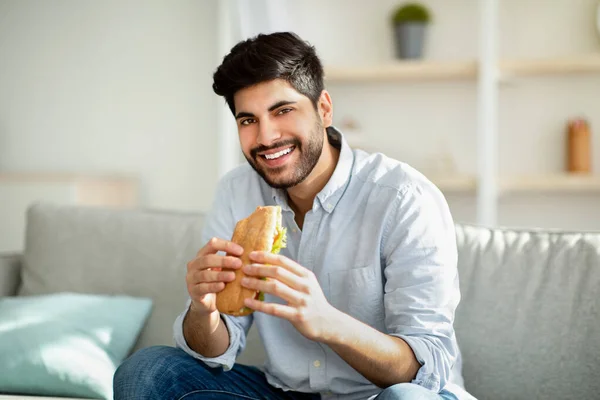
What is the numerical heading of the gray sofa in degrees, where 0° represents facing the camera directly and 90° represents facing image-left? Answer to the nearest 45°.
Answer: approximately 0°

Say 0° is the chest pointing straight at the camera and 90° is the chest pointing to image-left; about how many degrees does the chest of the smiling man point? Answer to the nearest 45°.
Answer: approximately 45°

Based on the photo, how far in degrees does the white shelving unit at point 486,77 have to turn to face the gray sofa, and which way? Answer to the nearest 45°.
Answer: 0° — it already faces it

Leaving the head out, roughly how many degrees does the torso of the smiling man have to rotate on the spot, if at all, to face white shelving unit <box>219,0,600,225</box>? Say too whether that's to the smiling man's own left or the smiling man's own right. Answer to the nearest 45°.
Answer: approximately 180°

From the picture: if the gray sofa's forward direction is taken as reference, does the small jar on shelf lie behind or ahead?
behind

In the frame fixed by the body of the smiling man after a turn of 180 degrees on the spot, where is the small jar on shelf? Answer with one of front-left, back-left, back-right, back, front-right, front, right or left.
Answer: front

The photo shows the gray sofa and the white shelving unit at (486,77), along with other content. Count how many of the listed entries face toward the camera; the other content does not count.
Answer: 2

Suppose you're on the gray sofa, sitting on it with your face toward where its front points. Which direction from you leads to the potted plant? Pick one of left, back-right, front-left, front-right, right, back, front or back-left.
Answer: back

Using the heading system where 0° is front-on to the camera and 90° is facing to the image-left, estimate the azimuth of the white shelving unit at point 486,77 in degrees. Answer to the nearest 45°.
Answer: approximately 0°
